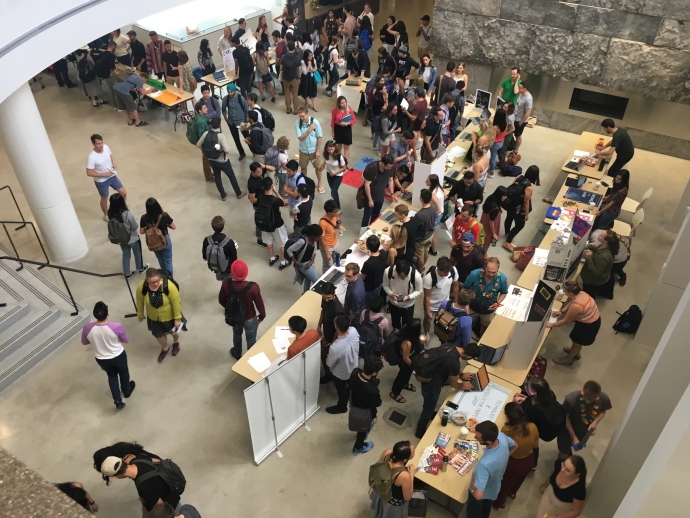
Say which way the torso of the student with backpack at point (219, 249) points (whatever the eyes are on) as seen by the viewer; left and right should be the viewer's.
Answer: facing away from the viewer

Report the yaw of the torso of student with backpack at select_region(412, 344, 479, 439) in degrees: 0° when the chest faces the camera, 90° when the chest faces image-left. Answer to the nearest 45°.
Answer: approximately 270°

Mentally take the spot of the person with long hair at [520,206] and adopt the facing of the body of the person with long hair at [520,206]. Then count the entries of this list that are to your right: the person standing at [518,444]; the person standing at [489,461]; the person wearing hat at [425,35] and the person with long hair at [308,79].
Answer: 2

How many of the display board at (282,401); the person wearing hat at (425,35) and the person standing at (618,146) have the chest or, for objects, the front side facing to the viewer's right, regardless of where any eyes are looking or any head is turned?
0

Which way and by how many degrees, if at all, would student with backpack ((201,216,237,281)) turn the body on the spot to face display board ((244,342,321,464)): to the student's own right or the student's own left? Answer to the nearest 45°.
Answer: approximately 180°

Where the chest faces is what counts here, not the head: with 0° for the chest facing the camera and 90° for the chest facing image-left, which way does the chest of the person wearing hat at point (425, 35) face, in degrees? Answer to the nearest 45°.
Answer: approximately 45°

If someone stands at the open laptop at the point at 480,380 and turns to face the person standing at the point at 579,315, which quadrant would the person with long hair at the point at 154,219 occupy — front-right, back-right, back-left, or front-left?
back-left

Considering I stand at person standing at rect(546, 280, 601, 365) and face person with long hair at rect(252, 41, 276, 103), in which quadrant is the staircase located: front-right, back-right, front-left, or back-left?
front-left

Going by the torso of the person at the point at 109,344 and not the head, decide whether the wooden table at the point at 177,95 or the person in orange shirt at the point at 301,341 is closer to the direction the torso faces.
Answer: the wooden table

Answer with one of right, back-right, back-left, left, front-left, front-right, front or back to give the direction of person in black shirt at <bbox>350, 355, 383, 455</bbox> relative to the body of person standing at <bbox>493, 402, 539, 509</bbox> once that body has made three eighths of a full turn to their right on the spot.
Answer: back

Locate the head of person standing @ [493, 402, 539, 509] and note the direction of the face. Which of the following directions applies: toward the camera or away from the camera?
away from the camera

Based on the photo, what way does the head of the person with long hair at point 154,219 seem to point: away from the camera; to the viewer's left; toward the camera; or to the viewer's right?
away from the camera

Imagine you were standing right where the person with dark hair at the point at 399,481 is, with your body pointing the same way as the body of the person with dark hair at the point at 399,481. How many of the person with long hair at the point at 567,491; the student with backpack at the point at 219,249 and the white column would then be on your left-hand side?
2
